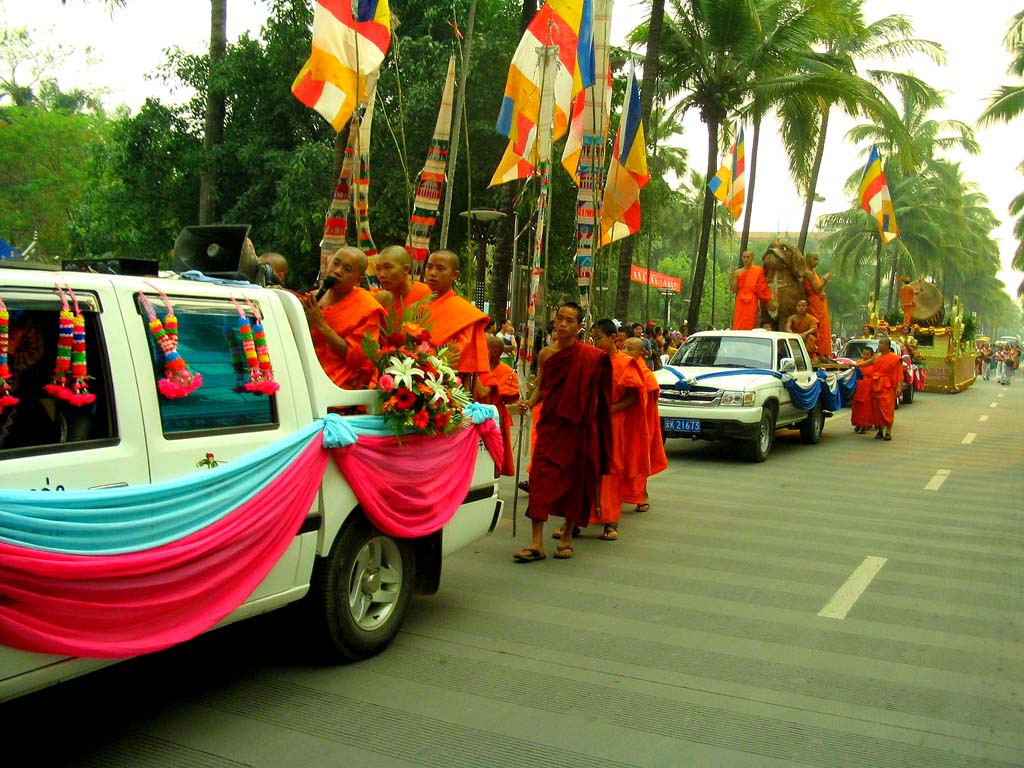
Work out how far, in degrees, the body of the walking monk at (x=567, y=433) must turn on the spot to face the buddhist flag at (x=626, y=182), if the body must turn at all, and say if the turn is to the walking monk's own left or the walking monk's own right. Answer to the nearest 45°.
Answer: approximately 135° to the walking monk's own right

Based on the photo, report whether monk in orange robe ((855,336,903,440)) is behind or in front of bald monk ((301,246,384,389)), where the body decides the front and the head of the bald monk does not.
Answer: behind

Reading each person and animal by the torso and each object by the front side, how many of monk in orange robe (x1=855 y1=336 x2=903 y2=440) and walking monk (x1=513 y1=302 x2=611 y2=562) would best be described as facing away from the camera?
0

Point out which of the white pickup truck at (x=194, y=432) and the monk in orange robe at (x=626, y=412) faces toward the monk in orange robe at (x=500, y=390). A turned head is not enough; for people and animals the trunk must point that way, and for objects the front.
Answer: the monk in orange robe at (x=626, y=412)

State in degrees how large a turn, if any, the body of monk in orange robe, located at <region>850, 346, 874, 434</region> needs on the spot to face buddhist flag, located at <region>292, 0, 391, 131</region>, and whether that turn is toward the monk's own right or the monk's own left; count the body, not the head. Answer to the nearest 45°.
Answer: approximately 45° to the monk's own left

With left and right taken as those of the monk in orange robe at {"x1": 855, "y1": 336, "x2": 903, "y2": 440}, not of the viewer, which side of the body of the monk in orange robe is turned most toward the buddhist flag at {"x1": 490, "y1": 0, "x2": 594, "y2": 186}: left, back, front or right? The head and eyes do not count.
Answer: front

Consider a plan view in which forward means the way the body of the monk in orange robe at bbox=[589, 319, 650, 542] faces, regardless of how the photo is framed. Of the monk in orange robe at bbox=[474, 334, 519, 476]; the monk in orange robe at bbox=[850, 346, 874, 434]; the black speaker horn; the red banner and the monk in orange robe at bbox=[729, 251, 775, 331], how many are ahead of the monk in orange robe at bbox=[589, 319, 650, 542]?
2

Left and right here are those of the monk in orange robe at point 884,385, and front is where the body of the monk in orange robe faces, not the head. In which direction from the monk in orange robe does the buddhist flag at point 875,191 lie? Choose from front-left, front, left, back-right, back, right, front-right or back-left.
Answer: back-right

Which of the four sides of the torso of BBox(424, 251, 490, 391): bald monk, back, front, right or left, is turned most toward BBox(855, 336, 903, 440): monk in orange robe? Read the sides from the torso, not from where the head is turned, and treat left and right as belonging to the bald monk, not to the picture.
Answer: back

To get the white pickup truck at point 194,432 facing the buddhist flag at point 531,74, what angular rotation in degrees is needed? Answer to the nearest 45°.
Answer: approximately 180°

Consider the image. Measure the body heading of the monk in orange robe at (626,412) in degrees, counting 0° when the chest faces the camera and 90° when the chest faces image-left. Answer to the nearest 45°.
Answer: approximately 45°

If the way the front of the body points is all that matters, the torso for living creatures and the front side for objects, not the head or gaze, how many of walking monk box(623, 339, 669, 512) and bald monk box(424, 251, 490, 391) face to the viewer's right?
0

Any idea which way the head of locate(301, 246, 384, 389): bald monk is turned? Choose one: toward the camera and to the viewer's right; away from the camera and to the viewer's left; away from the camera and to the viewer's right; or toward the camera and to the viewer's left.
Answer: toward the camera and to the viewer's left
